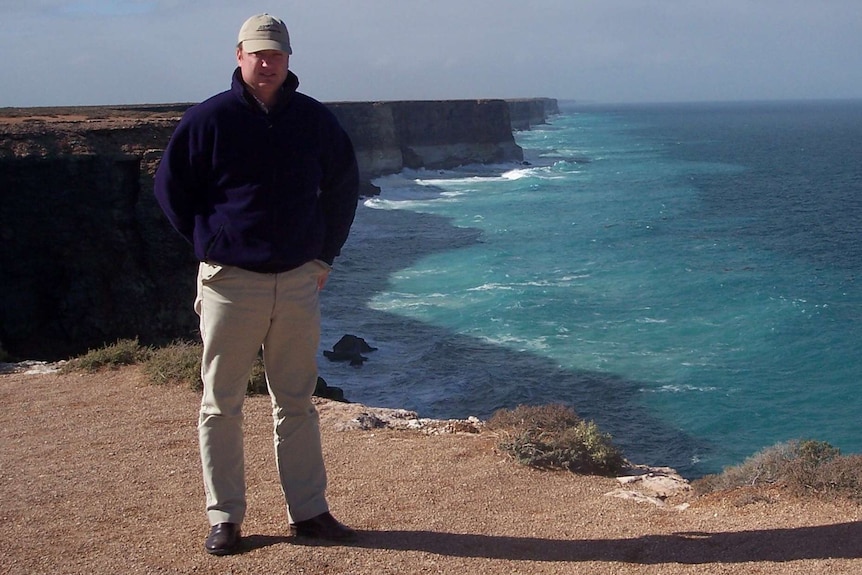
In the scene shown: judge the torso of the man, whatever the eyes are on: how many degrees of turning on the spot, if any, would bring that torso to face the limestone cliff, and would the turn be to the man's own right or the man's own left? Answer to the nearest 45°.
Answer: approximately 180°

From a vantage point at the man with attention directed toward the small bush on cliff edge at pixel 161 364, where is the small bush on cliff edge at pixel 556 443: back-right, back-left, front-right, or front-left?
front-right

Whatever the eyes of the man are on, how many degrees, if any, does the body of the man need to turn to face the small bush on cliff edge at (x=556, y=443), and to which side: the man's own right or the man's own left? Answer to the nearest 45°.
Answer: approximately 135° to the man's own left

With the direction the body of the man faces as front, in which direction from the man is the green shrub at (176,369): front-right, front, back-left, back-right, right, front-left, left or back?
back

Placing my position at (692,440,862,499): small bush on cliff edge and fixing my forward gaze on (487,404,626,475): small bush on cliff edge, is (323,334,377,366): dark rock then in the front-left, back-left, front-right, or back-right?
front-right

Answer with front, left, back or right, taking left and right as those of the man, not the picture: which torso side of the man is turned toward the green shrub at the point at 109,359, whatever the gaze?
back

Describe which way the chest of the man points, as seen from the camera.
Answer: toward the camera

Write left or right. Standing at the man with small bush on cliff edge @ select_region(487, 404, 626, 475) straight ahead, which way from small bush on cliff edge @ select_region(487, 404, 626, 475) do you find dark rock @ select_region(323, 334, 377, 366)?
left

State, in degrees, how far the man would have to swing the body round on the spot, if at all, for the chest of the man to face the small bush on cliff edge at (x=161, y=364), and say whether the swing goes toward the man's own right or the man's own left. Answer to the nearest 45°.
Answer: approximately 180°

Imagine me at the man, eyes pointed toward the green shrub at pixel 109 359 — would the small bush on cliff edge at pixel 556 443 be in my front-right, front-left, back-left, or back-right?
front-right
